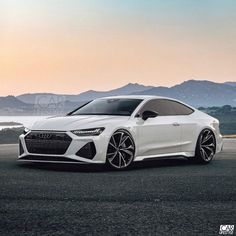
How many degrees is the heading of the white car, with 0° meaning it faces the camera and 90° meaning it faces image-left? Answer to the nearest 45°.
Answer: approximately 45°
